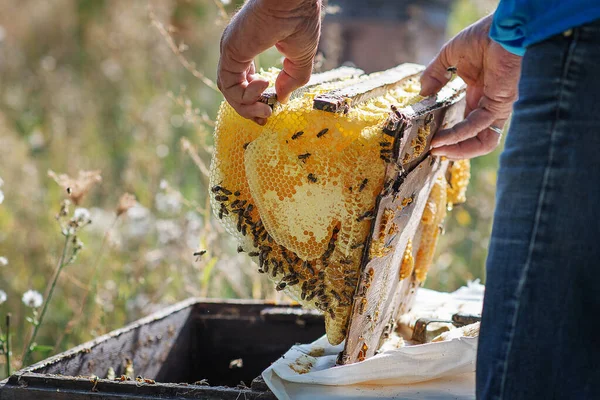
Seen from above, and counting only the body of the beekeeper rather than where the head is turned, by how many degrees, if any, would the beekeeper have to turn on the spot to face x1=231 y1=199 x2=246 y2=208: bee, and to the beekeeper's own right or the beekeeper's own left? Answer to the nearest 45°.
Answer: approximately 45° to the beekeeper's own right

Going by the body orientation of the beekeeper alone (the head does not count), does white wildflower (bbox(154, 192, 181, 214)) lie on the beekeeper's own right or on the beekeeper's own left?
on the beekeeper's own right

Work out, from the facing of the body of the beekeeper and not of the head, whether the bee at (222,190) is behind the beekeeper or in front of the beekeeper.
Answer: in front

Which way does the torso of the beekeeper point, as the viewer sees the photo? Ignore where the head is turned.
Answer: to the viewer's left

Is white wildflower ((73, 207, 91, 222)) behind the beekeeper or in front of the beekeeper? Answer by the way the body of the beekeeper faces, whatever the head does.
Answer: in front

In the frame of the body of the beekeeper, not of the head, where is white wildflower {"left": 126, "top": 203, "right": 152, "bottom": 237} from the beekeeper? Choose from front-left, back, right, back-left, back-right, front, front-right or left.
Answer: front-right

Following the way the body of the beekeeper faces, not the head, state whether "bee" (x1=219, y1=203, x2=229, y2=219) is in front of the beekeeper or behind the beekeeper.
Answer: in front

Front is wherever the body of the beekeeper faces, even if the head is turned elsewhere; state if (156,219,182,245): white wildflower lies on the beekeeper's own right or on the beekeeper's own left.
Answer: on the beekeeper's own right
